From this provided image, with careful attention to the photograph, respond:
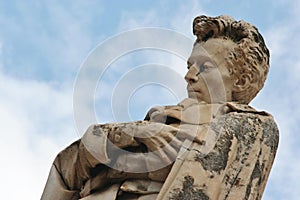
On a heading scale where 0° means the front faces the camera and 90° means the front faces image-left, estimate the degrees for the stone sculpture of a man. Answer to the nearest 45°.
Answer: approximately 45°
